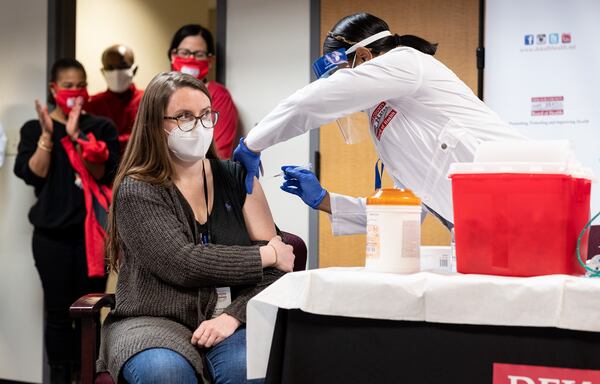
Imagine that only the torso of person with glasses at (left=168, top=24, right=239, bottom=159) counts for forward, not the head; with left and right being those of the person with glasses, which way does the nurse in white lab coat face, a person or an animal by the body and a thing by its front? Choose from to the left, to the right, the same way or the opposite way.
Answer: to the right

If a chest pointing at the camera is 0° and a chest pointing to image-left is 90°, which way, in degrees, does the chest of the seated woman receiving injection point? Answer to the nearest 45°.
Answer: approximately 315°

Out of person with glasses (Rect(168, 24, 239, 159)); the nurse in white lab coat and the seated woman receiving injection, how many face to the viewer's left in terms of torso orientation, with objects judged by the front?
1

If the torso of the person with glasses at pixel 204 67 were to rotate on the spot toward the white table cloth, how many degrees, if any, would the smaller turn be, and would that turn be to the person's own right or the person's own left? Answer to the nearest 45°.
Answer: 0° — they already face it

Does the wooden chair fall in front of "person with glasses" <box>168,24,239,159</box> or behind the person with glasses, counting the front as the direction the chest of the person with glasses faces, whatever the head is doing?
in front

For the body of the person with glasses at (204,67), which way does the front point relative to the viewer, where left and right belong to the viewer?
facing the viewer

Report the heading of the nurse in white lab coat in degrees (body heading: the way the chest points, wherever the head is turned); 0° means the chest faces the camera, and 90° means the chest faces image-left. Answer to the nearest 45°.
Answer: approximately 90°

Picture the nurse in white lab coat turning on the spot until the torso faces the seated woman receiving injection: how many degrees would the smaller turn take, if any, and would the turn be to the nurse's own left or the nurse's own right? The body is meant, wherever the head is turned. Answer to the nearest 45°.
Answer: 0° — they already face them

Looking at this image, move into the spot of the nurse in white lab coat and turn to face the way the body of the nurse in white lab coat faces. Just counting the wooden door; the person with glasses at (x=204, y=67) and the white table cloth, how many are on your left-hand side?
1

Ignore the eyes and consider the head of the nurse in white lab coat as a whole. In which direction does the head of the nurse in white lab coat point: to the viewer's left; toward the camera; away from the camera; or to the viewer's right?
to the viewer's left

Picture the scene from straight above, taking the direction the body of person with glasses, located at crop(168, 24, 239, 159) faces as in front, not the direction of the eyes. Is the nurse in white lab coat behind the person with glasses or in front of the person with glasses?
in front

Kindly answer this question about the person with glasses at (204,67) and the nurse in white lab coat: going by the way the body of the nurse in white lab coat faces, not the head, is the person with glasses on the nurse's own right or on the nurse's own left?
on the nurse's own right
